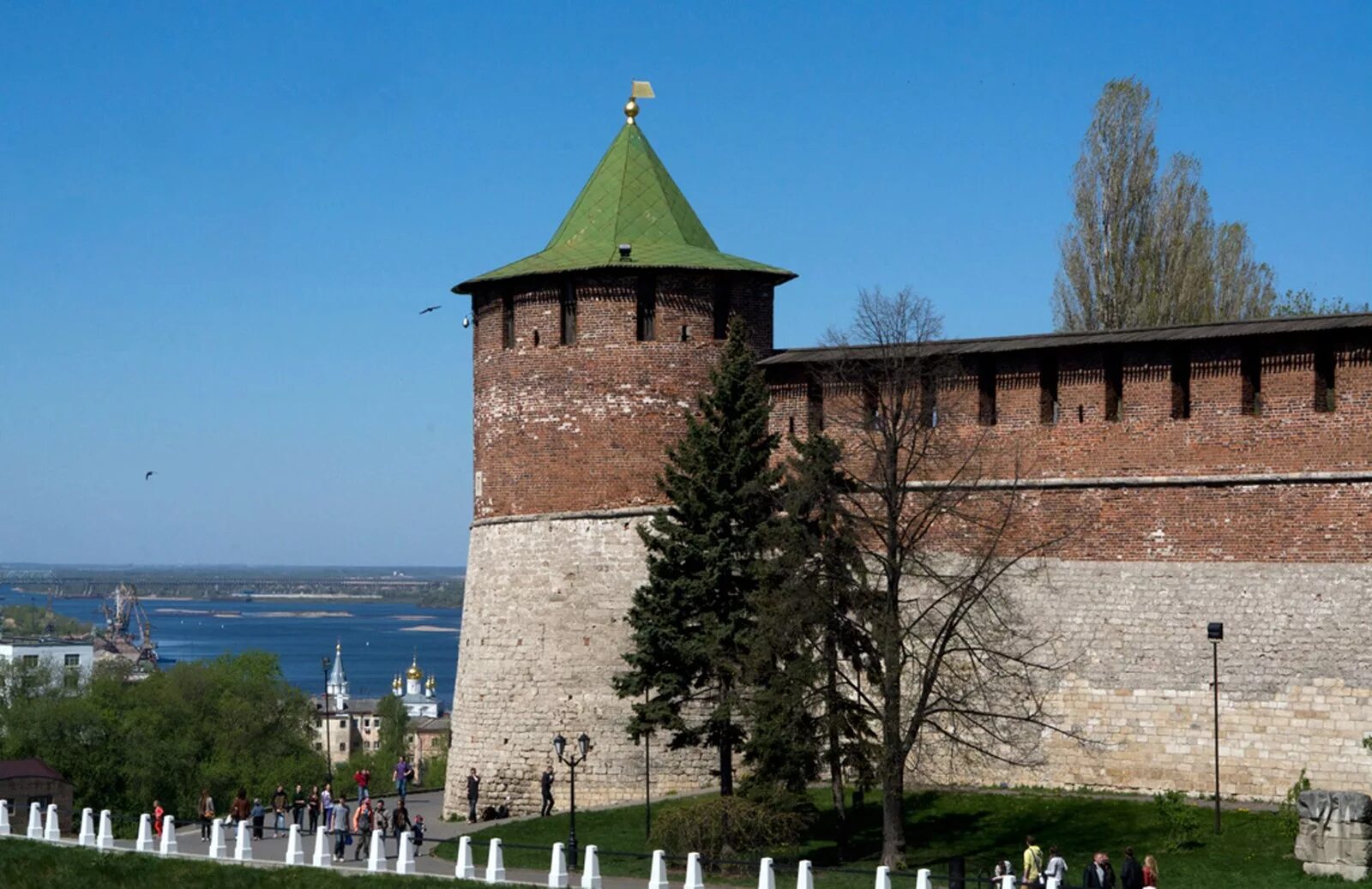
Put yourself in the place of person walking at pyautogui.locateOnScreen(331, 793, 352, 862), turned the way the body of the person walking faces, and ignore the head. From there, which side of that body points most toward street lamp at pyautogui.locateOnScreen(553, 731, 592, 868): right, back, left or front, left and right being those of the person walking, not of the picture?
left

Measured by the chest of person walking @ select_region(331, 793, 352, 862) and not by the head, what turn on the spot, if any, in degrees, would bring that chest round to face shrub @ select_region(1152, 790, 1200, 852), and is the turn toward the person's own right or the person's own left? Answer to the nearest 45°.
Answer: approximately 45° to the person's own left

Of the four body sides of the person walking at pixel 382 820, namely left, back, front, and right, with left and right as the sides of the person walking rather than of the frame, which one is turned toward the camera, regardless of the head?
front

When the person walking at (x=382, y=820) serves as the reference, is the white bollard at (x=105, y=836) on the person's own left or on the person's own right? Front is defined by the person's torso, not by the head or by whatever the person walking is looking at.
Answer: on the person's own right

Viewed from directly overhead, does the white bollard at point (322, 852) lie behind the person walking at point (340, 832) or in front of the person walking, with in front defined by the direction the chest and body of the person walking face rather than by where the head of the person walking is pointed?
in front

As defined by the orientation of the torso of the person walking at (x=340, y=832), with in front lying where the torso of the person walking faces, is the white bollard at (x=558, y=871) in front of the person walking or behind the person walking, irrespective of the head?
in front

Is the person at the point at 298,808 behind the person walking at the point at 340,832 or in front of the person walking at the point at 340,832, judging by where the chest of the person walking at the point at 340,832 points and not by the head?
behind

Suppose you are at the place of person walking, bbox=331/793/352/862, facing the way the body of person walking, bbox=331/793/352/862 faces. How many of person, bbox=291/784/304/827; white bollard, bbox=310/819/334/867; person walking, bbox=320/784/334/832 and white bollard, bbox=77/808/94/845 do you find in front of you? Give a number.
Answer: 1

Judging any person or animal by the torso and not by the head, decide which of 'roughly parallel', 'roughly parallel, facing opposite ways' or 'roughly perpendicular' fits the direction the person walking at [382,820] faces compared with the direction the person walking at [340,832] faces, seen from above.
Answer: roughly parallel

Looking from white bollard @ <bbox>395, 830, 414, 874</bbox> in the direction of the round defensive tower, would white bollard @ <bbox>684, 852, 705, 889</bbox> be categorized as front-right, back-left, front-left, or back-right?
back-right

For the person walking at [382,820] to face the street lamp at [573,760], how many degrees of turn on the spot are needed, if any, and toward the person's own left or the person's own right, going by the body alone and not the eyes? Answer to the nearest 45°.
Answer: approximately 45° to the person's own left

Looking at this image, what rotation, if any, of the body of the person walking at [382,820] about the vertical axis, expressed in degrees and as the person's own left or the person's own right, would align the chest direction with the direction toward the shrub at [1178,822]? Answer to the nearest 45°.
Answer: approximately 45° to the person's own left

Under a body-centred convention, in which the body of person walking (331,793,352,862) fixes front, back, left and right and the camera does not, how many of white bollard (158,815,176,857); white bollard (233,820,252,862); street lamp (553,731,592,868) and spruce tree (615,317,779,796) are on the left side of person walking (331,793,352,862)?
2

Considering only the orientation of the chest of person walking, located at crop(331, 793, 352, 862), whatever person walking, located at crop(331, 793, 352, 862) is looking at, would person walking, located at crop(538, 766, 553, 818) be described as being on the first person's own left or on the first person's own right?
on the first person's own left

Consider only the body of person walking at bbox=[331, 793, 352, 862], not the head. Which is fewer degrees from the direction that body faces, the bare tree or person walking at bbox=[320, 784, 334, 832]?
the bare tree

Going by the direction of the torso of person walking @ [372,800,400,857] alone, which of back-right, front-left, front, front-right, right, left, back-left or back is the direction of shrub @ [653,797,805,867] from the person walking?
front-left

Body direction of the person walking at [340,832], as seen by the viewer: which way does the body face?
toward the camera
